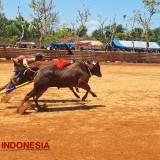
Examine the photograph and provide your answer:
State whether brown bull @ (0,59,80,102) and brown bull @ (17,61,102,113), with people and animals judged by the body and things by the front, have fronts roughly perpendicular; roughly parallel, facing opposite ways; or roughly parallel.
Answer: roughly parallel

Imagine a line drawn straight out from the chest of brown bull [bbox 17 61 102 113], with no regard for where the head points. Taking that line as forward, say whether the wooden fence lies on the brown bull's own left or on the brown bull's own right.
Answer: on the brown bull's own left

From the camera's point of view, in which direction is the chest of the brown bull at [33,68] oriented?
to the viewer's right

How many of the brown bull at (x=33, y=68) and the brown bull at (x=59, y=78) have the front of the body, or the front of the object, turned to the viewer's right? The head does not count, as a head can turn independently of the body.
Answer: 2

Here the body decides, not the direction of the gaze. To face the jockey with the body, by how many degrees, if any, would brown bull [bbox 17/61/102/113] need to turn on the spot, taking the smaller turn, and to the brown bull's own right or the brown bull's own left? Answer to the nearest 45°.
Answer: approximately 135° to the brown bull's own left

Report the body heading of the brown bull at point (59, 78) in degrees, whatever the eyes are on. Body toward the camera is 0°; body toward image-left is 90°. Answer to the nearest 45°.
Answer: approximately 270°

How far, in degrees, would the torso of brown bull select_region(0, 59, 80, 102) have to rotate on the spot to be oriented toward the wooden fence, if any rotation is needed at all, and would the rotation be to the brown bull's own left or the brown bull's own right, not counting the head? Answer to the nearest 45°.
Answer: approximately 90° to the brown bull's own left

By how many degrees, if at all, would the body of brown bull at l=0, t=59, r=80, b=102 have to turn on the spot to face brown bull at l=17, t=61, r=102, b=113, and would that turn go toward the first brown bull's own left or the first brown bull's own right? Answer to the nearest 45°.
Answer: approximately 45° to the first brown bull's own right

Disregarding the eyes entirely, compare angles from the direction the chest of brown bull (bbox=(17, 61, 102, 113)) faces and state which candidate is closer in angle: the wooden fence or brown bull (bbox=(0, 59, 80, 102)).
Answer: the wooden fence
